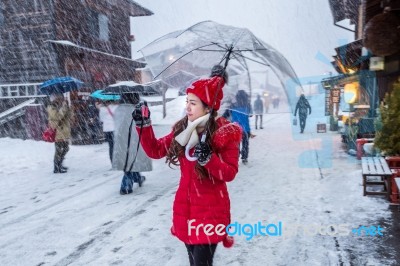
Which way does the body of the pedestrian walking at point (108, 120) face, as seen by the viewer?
away from the camera

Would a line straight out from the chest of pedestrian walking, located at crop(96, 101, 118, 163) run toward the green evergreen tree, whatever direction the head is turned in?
no

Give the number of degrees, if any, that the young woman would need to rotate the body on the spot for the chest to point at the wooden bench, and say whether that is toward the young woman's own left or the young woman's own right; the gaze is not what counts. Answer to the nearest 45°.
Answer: approximately 180°

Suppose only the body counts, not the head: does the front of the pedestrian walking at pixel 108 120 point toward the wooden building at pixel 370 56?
no

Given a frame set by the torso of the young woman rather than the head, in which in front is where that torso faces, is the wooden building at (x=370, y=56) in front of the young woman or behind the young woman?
behind

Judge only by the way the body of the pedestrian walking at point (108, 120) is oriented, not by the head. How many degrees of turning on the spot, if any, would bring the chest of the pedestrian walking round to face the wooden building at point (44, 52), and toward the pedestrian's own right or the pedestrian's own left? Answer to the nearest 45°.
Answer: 0° — they already face it

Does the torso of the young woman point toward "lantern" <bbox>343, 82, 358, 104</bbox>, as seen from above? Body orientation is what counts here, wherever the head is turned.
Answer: no

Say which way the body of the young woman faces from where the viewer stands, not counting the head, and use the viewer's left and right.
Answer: facing the viewer and to the left of the viewer

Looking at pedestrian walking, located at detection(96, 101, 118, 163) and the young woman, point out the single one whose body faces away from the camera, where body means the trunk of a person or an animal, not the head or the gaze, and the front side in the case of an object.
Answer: the pedestrian walking

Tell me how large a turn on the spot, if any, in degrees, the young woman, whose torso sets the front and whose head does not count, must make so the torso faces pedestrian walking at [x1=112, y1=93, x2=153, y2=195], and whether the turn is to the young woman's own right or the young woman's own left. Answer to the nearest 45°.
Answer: approximately 135° to the young woman's own right

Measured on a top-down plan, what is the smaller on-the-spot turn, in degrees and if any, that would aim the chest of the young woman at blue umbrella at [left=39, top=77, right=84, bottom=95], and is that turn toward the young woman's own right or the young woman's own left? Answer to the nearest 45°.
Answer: approximately 90° to the young woman's own right

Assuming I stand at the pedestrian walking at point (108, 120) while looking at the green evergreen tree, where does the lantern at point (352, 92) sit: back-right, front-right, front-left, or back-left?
front-left

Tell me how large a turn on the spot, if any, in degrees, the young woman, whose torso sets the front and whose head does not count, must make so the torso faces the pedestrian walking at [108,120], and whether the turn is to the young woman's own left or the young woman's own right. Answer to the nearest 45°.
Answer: approximately 135° to the young woman's own right

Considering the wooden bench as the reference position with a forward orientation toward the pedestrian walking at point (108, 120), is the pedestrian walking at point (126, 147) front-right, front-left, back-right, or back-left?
front-left

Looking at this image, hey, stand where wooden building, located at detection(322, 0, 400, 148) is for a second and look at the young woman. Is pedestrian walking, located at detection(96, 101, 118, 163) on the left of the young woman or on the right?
right

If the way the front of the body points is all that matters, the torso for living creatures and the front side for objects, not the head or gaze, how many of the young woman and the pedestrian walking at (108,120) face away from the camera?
1

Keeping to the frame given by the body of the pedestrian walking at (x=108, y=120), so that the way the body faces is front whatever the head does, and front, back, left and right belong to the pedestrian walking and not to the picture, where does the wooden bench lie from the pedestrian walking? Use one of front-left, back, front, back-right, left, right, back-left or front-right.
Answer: back-right

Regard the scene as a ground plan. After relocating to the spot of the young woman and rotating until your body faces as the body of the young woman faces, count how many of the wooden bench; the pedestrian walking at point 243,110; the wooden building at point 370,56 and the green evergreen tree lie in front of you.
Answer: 0

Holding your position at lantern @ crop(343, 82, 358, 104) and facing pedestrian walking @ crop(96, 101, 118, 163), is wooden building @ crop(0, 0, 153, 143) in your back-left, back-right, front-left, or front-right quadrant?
front-right
